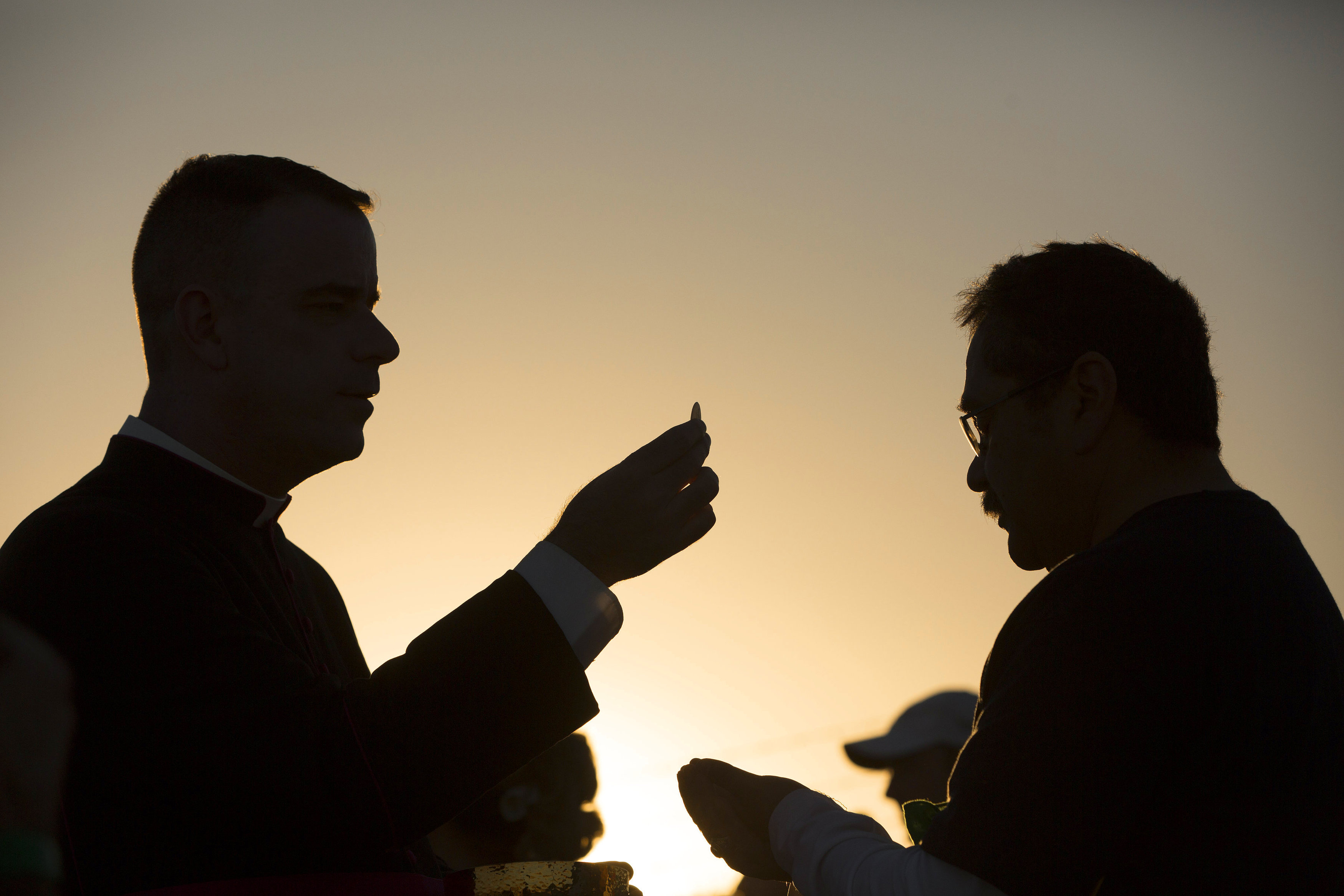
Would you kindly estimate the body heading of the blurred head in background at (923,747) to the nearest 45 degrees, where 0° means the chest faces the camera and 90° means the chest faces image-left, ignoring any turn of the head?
approximately 90°

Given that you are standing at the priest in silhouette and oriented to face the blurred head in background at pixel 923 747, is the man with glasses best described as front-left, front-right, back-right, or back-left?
front-right

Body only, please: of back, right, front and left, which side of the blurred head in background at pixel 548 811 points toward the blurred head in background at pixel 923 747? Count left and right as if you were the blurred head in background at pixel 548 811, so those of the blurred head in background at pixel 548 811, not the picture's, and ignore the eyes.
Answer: front

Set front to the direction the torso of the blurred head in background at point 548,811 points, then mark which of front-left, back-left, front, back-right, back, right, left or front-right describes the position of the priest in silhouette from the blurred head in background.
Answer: right

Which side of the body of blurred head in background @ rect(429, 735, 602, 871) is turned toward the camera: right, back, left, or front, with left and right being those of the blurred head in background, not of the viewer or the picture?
right

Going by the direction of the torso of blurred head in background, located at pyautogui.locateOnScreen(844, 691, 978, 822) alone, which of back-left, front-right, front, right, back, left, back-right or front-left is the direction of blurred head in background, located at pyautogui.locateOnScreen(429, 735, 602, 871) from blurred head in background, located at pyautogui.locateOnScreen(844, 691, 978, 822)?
front

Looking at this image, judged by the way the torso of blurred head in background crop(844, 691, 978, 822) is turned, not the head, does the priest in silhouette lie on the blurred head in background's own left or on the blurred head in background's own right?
on the blurred head in background's own left

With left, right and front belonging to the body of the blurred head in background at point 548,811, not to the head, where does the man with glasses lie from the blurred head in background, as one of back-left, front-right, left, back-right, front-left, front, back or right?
right

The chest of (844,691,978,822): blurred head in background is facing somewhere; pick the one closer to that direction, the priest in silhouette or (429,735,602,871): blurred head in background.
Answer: the blurred head in background

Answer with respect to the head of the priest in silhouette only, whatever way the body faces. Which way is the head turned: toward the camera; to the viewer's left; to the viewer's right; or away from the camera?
to the viewer's right

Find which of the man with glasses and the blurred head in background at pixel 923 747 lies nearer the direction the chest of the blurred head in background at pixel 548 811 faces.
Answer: the blurred head in background

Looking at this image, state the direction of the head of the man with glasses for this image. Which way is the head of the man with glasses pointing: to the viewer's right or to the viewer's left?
to the viewer's left

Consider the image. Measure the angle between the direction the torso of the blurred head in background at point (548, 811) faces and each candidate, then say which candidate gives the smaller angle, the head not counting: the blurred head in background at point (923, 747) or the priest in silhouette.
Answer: the blurred head in background

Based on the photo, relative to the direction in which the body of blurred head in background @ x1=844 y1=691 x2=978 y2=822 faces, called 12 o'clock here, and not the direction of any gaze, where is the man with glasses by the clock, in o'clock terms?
The man with glasses is roughly at 9 o'clock from the blurred head in background.

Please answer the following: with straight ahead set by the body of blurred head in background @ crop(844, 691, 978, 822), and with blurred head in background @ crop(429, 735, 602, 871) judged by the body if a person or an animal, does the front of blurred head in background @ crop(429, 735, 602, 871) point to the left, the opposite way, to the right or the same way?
the opposite way
